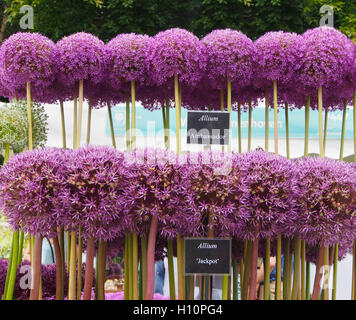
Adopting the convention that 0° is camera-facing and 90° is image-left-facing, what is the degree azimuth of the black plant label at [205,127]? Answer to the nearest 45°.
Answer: approximately 0°

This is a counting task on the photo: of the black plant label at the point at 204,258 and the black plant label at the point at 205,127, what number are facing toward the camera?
2
